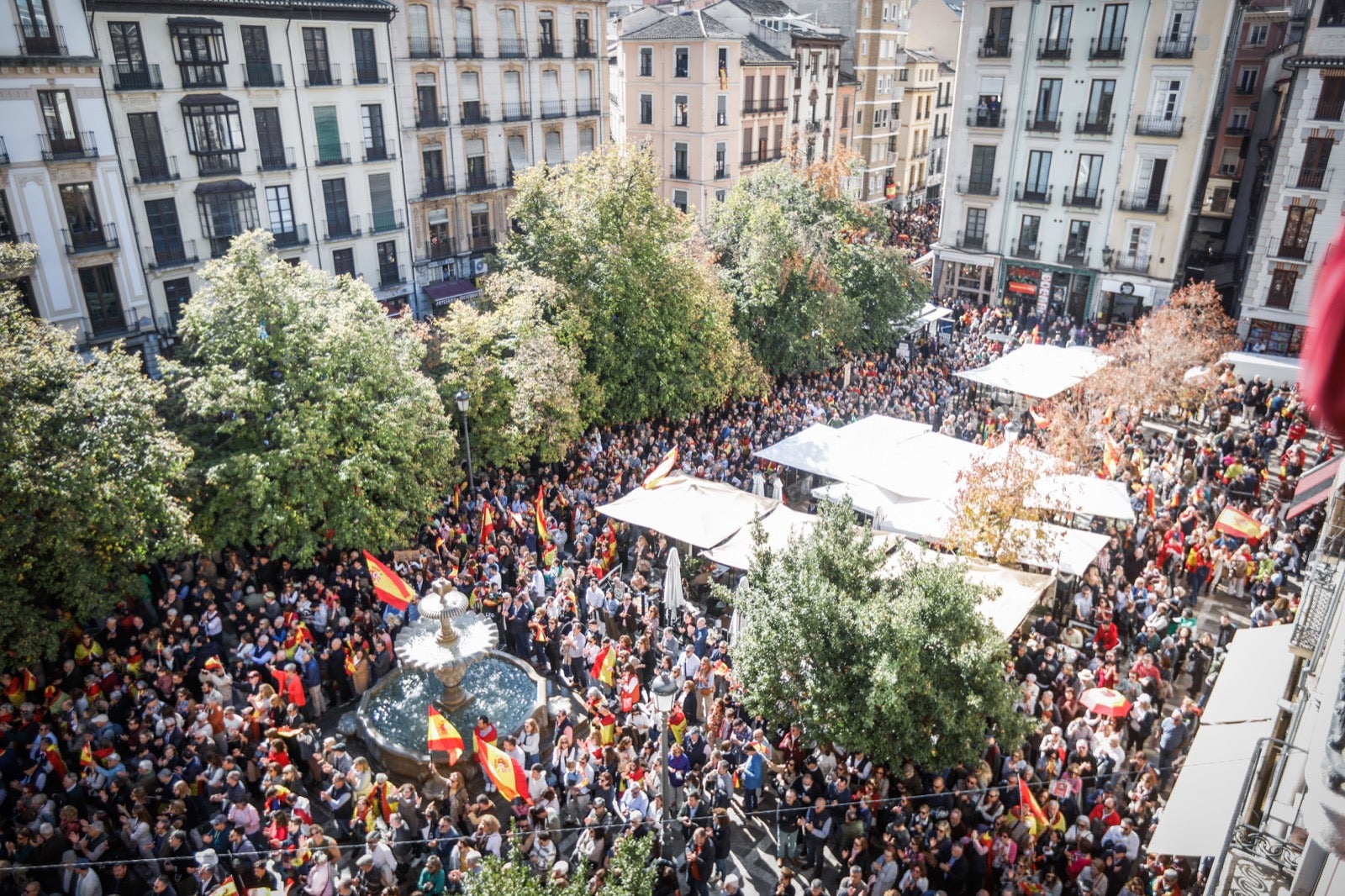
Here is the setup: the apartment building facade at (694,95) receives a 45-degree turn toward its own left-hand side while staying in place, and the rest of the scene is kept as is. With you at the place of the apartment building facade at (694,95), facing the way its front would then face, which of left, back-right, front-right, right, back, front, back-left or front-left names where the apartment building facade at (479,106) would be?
right

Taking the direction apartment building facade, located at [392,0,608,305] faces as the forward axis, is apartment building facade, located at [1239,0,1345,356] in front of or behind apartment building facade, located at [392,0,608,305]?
in front

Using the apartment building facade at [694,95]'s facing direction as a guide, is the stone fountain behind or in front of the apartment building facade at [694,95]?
in front

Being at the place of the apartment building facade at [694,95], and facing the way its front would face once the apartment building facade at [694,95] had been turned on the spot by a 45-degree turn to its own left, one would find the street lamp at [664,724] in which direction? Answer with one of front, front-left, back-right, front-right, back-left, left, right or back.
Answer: front-right

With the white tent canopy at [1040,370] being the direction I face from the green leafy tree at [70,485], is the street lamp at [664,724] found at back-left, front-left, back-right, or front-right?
front-right

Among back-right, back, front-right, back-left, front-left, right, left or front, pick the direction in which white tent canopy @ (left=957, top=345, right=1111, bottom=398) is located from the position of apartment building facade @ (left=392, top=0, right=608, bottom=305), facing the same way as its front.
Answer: front

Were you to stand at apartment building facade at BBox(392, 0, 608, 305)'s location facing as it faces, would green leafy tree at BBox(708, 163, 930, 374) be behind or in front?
in front

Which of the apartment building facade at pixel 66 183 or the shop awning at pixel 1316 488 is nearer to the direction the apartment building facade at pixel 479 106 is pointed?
the shop awning

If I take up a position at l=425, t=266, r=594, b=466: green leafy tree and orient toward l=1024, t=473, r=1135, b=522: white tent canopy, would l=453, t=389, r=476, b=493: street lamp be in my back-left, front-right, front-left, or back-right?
back-right

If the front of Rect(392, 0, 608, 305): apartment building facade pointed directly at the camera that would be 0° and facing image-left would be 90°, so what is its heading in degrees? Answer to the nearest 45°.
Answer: approximately 315°

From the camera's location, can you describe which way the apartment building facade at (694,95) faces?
facing the viewer

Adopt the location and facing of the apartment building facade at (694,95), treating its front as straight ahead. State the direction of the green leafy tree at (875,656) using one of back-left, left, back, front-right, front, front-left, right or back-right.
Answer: front

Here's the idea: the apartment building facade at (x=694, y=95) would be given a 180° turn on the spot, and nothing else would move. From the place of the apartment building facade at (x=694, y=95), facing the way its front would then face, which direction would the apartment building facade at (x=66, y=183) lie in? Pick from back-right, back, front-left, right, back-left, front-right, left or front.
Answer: back-left
